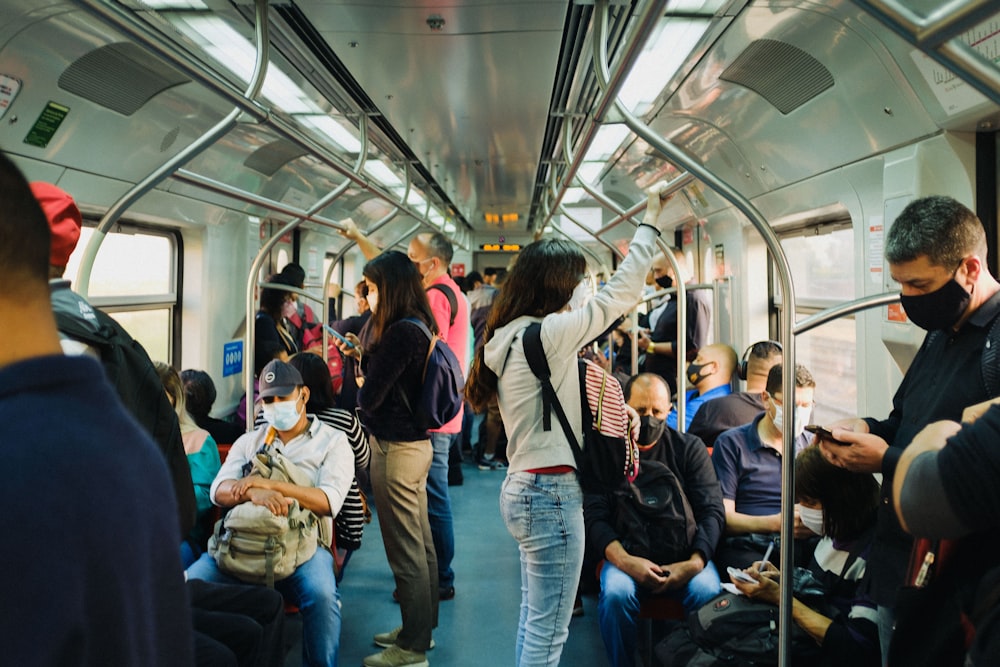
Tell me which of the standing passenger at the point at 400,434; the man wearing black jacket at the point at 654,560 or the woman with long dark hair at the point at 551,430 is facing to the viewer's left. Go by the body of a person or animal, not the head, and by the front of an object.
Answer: the standing passenger

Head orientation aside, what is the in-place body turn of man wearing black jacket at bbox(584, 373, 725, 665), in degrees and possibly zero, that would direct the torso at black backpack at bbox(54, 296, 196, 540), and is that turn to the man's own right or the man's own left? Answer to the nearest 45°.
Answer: approximately 45° to the man's own right

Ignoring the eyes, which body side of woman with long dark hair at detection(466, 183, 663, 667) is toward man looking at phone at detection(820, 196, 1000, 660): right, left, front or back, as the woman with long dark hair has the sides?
right

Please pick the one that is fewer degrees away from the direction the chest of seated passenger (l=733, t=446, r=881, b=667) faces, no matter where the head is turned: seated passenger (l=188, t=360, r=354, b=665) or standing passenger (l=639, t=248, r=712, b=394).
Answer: the seated passenger

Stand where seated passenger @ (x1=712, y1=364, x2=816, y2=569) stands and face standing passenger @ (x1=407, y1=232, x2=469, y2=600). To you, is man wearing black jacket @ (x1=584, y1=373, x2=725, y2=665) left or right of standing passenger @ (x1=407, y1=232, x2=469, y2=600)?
left

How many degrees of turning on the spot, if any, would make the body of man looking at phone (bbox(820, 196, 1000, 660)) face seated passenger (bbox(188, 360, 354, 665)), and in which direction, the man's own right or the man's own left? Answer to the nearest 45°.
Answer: approximately 45° to the man's own right

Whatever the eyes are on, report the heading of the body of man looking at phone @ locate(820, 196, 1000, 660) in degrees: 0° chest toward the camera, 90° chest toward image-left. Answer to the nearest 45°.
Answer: approximately 45°

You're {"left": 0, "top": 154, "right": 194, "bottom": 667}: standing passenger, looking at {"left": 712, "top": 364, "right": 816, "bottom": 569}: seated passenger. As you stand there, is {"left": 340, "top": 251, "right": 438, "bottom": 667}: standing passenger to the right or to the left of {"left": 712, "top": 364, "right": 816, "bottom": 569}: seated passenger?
left

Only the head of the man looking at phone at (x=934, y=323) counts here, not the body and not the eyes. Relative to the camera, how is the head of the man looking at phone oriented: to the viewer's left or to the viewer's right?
to the viewer's left

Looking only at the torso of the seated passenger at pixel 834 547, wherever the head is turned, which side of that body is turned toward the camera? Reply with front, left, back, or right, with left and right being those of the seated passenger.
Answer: left

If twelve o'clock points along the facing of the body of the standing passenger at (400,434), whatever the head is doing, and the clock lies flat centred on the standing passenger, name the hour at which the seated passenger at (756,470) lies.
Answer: The seated passenger is roughly at 6 o'clock from the standing passenger.

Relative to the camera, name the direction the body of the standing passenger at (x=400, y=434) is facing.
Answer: to the viewer's left

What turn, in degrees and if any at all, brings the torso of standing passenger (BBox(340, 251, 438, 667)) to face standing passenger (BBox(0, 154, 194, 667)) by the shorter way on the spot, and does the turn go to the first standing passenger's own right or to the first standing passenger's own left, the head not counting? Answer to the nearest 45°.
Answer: approximately 90° to the first standing passenger's own left

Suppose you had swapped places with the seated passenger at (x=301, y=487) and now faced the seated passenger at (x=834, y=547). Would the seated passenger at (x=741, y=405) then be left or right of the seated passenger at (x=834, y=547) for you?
left

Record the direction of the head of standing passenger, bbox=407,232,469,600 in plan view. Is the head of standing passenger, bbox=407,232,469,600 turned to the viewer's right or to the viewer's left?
to the viewer's left
